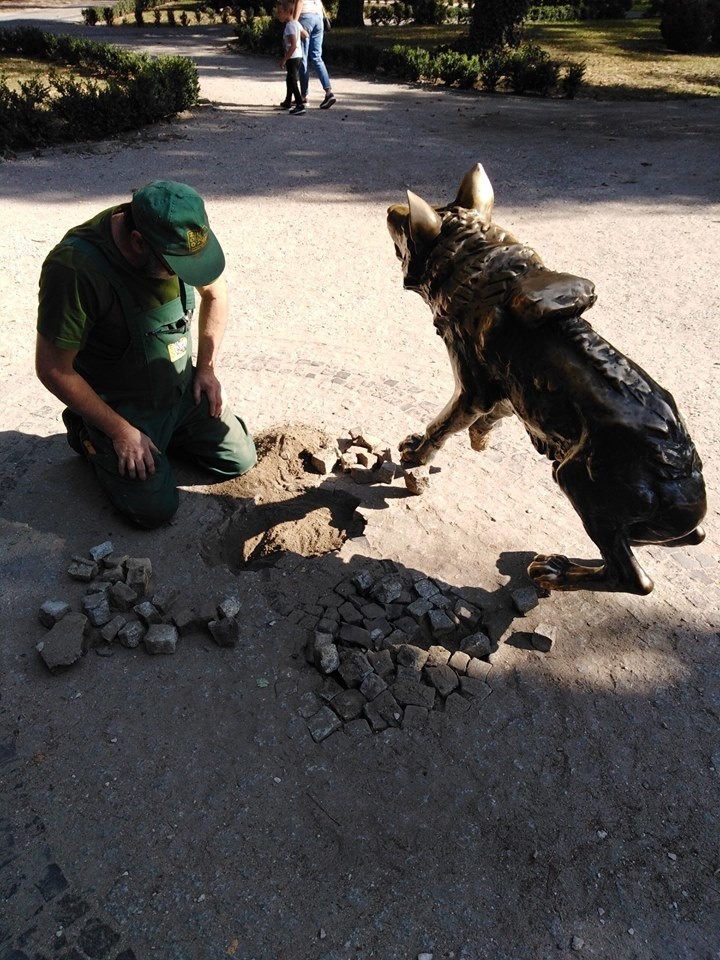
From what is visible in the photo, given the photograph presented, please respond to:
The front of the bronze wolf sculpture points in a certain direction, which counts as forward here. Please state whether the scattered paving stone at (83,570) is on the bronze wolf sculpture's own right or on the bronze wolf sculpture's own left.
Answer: on the bronze wolf sculpture's own left

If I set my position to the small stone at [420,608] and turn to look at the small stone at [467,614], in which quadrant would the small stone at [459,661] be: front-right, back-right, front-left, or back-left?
front-right

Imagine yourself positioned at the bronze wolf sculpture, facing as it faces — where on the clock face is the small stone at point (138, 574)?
The small stone is roughly at 10 o'clock from the bronze wolf sculpture.

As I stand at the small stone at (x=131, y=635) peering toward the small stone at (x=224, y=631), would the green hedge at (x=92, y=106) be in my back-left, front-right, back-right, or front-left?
back-left

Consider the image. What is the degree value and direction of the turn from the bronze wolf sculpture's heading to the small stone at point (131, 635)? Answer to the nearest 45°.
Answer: approximately 45° to its left

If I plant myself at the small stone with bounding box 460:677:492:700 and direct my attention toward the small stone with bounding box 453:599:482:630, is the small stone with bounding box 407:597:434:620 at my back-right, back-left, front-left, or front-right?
front-left

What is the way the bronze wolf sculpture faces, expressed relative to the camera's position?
facing away from the viewer and to the left of the viewer

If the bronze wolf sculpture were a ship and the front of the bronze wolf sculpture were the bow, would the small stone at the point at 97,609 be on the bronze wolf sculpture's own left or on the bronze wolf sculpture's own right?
on the bronze wolf sculpture's own left

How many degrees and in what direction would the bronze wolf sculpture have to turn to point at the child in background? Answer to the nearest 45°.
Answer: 0° — it already faces them
